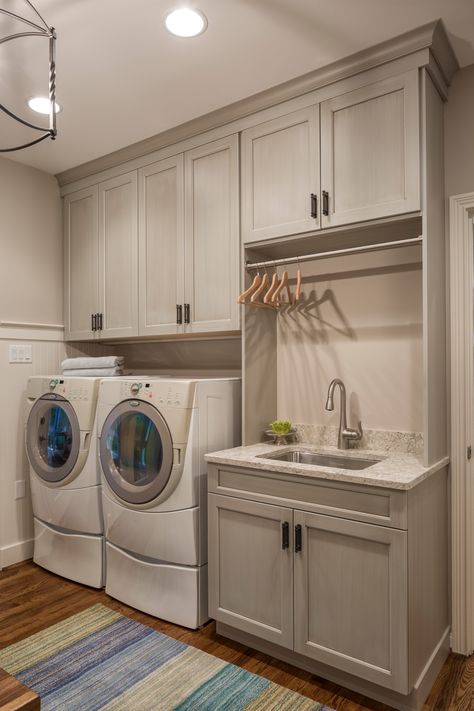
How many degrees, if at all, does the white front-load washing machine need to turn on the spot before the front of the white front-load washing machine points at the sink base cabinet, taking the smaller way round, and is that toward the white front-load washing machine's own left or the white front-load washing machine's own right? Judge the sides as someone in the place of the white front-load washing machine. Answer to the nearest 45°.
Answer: approximately 90° to the white front-load washing machine's own left

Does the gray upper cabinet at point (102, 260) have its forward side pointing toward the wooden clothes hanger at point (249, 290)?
no

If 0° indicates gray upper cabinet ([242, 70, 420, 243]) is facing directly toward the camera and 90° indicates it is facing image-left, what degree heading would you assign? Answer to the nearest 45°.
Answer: approximately 45°

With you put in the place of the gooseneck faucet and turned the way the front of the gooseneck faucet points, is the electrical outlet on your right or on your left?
on your right

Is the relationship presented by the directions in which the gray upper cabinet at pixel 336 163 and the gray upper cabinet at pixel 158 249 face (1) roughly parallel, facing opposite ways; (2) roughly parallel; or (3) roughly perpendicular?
roughly parallel

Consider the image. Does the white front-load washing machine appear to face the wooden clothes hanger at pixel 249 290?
no

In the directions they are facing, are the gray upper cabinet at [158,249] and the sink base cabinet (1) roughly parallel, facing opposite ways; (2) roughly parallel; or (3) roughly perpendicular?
roughly parallel

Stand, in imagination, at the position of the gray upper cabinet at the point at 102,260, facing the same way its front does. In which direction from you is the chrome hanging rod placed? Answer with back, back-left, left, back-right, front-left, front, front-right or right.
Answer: left

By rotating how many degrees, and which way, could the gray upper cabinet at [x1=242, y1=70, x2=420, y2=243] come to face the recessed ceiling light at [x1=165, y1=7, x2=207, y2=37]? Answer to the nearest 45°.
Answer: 0° — it already faces it

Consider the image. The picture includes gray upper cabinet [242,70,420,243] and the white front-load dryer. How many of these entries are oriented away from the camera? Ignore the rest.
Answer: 0

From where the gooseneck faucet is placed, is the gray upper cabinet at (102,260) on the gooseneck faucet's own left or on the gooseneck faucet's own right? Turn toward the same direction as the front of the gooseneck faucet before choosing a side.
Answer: on the gooseneck faucet's own right

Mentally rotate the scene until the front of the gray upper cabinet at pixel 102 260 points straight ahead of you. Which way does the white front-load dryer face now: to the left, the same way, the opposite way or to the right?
the same way

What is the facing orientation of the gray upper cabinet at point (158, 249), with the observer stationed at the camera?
facing the viewer and to the left of the viewer

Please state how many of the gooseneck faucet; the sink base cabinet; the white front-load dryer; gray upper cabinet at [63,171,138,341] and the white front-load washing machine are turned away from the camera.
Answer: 0

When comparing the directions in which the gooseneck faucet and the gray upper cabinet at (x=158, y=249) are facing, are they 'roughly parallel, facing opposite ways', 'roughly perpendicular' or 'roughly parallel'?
roughly parallel

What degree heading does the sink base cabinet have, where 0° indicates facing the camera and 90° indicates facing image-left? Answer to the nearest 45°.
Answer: approximately 45°

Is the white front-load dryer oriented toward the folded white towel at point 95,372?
no
